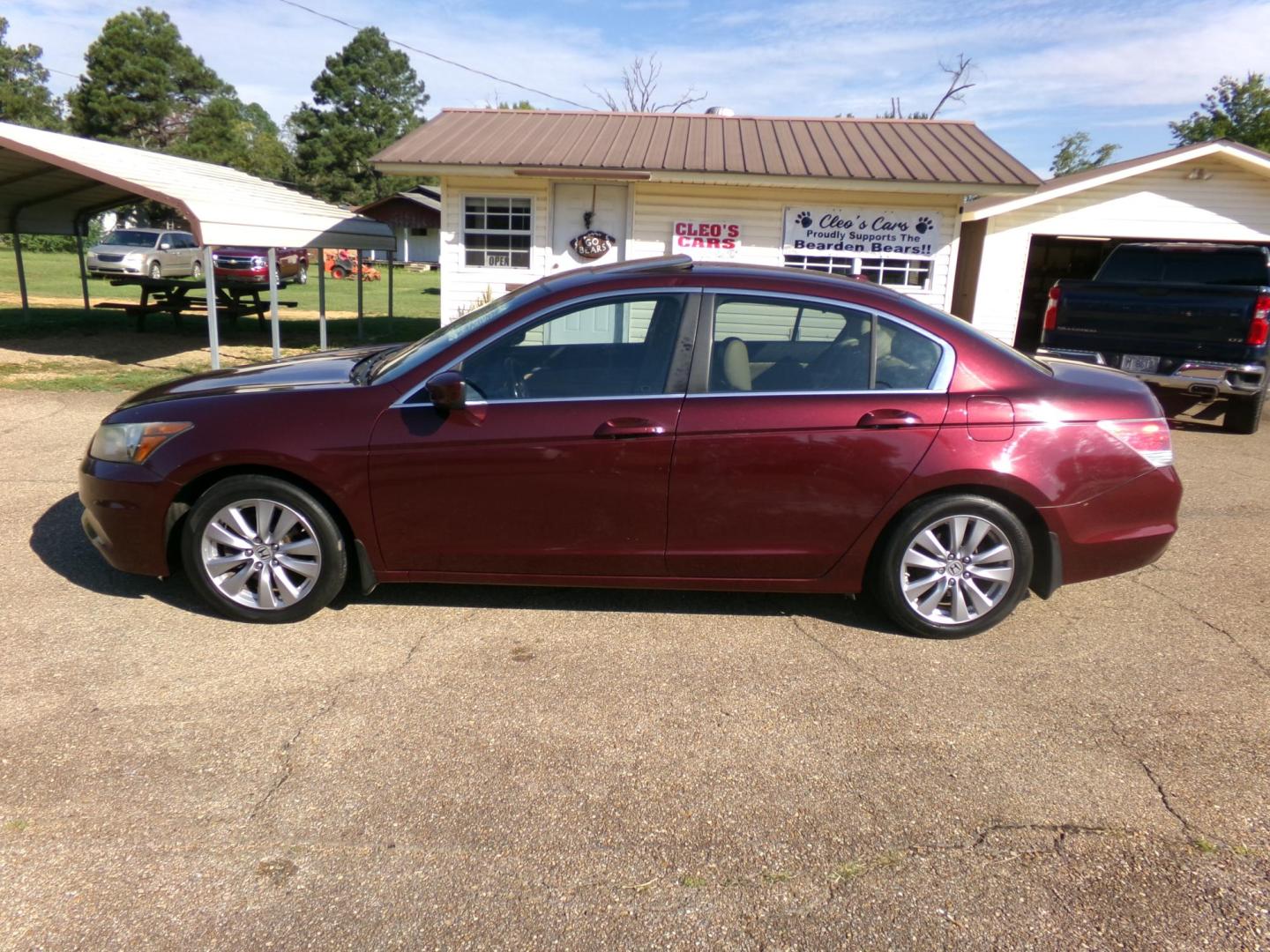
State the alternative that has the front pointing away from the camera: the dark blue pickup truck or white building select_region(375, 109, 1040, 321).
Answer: the dark blue pickup truck

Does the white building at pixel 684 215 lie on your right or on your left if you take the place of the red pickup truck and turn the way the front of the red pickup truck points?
on your left

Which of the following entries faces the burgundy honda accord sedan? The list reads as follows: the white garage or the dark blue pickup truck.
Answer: the white garage

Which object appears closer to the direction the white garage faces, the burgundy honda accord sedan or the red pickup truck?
the burgundy honda accord sedan

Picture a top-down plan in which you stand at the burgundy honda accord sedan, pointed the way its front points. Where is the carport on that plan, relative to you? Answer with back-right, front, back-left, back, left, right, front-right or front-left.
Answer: front-right

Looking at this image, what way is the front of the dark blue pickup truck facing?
away from the camera

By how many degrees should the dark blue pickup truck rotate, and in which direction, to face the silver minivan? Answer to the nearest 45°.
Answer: approximately 90° to its left

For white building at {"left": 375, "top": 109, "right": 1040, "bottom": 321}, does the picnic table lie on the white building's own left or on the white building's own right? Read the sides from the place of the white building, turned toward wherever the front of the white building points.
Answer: on the white building's own right

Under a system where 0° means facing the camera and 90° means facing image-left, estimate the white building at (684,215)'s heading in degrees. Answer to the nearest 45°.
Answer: approximately 0°

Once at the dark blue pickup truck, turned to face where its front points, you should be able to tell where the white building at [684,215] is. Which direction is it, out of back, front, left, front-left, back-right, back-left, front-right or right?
left

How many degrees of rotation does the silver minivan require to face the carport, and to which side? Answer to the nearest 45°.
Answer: approximately 45° to its left

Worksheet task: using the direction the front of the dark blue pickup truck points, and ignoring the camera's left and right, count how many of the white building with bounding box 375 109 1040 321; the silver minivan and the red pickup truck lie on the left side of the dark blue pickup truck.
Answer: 3

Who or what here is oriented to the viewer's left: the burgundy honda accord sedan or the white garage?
the burgundy honda accord sedan
